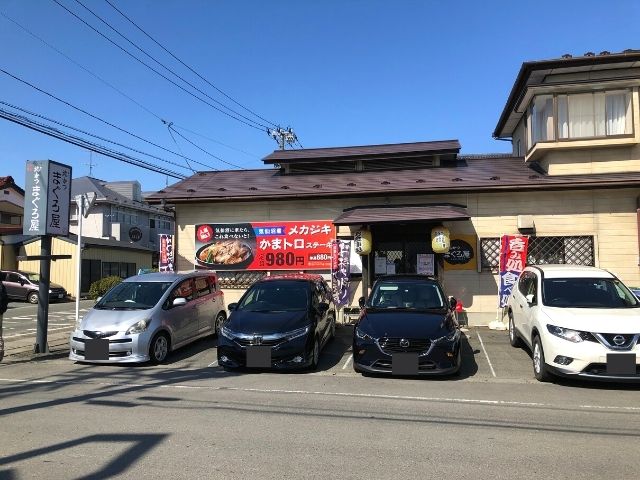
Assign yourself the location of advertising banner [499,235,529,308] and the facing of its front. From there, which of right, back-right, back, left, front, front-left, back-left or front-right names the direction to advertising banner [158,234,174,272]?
right

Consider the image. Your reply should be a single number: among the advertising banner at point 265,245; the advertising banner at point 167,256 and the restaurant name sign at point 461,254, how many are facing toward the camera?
3

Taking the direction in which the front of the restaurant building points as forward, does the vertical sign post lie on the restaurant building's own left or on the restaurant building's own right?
on the restaurant building's own right

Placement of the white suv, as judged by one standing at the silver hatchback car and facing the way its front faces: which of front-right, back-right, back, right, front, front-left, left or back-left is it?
left

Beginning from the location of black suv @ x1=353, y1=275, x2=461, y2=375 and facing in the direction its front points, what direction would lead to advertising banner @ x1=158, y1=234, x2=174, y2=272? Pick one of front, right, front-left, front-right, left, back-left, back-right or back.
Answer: back-right

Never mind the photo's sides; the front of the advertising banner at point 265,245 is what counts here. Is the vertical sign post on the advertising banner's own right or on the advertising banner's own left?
on the advertising banner's own right

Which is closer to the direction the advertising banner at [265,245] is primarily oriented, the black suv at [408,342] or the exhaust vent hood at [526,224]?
the black suv

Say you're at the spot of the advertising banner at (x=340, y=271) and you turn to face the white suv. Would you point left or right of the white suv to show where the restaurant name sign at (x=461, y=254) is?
left

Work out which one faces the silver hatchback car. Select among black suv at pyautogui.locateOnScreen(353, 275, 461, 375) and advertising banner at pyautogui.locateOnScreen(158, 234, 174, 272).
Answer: the advertising banner

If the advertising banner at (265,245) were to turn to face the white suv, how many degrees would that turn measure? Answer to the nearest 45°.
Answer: approximately 45° to its left

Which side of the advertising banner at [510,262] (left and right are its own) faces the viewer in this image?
front

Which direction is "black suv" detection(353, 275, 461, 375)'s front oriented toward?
toward the camera

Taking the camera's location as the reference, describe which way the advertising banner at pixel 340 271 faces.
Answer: facing the viewer

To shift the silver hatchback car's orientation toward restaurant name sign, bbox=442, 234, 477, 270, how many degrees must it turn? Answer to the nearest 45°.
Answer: approximately 135° to its left

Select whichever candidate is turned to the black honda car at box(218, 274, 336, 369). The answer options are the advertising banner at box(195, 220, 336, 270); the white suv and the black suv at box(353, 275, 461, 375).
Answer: the advertising banner

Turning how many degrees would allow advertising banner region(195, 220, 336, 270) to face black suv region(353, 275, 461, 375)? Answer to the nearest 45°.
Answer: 0° — it already faces it
